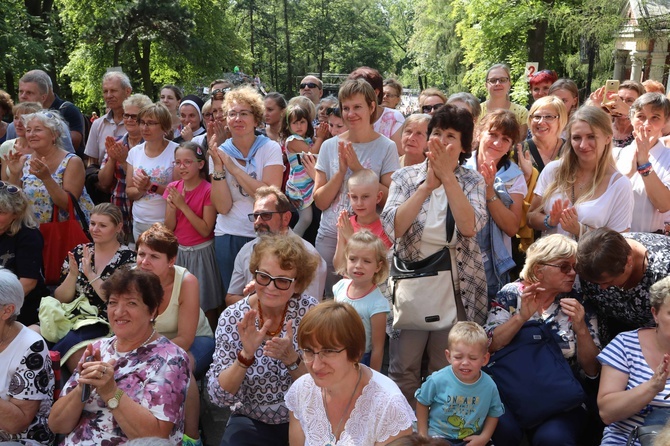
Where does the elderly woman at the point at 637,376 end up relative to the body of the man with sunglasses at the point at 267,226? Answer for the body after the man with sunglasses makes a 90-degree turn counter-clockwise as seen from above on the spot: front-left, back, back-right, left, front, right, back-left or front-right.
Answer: front

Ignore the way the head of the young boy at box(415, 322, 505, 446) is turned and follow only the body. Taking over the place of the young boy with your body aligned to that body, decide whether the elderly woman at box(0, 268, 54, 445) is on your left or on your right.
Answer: on your right

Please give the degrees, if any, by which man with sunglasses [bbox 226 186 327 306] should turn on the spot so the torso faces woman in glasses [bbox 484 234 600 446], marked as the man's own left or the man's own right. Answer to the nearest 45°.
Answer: approximately 90° to the man's own left

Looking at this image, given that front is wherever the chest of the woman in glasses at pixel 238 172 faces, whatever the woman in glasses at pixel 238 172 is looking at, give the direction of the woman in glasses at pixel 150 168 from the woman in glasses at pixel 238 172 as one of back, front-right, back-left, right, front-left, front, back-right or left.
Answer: right

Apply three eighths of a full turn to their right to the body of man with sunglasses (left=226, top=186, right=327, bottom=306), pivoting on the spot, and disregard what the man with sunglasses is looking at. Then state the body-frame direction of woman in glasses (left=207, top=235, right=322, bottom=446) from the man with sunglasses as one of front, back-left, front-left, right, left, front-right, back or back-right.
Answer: back

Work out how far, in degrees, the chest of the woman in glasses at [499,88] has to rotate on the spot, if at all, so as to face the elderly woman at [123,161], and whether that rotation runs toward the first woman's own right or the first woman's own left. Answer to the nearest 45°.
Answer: approximately 90° to the first woman's own right

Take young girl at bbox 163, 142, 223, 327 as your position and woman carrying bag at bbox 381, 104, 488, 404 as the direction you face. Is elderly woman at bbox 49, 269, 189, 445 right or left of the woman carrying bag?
right

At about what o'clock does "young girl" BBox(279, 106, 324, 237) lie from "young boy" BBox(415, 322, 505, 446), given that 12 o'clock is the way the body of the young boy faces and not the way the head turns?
The young girl is roughly at 5 o'clock from the young boy.

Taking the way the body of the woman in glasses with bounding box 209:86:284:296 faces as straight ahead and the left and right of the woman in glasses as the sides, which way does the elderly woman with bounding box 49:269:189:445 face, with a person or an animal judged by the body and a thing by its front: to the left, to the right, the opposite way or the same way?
the same way

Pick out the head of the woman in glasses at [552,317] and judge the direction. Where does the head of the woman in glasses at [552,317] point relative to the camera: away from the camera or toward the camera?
toward the camera

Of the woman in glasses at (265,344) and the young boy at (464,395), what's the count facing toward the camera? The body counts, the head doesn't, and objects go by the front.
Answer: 2

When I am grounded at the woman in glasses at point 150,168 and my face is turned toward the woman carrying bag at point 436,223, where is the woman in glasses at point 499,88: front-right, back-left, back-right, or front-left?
front-left

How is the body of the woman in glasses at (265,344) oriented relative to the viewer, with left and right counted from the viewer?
facing the viewer

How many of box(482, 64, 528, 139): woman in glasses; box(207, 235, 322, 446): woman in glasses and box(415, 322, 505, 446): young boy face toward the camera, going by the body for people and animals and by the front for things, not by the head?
3

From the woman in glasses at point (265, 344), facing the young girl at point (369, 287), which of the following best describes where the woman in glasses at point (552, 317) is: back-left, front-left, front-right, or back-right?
front-right

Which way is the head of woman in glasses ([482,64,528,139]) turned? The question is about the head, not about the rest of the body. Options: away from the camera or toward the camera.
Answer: toward the camera
